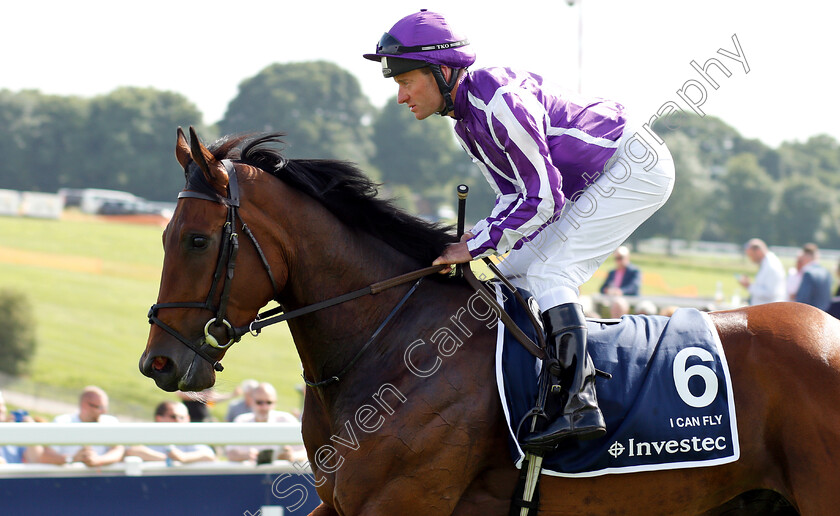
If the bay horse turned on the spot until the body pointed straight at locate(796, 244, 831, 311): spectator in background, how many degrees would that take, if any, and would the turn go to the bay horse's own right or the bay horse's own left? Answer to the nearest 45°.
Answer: approximately 135° to the bay horse's own right

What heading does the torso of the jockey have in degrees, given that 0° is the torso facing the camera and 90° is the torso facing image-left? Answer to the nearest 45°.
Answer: approximately 90°

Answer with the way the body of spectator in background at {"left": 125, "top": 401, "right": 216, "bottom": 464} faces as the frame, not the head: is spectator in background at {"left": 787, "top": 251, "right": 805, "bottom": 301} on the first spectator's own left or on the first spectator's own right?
on the first spectator's own left

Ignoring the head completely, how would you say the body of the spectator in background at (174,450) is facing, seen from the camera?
toward the camera

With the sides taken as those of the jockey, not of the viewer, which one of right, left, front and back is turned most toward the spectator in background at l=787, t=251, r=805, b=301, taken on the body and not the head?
right

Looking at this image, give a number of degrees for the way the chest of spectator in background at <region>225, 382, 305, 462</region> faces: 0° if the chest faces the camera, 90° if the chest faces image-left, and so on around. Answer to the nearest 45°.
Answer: approximately 0°

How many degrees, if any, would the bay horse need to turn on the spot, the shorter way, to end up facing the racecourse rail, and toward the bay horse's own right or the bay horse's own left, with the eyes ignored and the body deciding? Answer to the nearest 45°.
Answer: approximately 45° to the bay horse's own right

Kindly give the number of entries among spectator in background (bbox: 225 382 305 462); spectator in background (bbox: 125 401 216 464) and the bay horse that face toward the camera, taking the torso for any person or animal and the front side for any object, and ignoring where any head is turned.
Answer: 2

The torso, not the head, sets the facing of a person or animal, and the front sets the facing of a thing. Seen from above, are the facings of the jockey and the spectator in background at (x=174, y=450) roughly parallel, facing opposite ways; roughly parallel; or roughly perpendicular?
roughly perpendicular

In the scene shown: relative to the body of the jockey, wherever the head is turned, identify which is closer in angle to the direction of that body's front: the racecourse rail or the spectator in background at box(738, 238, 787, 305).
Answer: the racecourse rail

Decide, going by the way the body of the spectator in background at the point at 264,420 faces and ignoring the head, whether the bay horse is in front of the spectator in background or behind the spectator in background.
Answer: in front

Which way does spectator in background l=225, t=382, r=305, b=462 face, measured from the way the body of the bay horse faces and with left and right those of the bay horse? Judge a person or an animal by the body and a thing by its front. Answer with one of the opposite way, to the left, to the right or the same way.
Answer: to the left

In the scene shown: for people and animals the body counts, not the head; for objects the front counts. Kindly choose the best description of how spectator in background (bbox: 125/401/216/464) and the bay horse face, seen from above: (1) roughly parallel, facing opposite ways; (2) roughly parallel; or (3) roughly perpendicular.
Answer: roughly perpendicular
